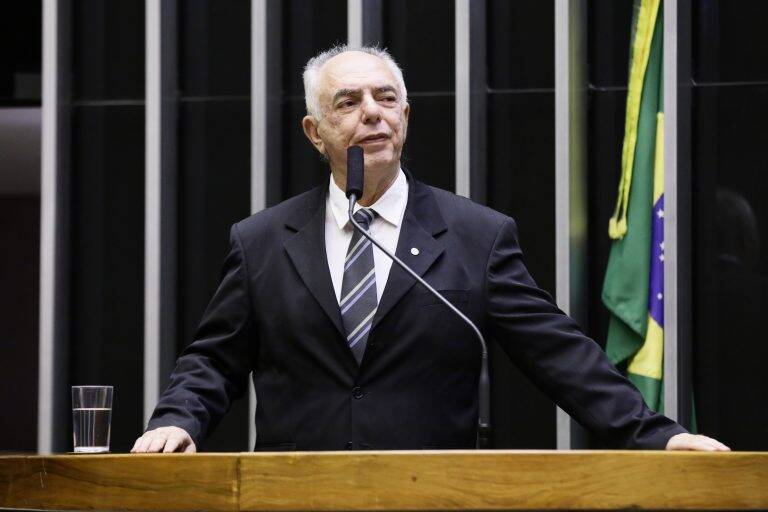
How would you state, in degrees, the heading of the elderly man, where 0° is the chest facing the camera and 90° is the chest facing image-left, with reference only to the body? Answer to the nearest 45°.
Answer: approximately 0°

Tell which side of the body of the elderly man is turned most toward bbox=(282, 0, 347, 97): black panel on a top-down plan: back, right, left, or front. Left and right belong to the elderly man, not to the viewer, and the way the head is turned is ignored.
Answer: back

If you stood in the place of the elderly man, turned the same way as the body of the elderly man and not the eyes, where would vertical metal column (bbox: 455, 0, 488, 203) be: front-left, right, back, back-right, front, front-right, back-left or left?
back

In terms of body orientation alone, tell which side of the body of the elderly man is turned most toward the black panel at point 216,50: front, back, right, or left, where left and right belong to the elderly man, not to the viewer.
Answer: back

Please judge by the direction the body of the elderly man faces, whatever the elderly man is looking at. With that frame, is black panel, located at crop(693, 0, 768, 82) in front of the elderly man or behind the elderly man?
behind

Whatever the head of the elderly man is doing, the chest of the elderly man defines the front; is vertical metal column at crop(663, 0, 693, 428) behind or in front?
behind

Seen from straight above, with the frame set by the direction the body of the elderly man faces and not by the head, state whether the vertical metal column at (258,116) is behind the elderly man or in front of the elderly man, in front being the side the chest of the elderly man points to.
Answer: behind

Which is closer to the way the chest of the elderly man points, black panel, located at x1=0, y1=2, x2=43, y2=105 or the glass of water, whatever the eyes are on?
the glass of water

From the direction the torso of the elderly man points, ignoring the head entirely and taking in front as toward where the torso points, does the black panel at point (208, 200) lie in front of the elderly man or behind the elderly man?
behind

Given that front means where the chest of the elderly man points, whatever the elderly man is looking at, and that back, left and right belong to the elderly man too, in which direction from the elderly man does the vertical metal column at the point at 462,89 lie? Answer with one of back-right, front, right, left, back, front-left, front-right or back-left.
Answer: back

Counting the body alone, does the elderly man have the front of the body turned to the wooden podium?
yes

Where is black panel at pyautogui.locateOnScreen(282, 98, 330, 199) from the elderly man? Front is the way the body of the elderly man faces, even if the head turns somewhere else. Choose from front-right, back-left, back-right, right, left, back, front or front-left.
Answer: back

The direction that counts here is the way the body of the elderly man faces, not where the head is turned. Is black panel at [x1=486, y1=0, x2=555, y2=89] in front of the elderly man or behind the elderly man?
behind

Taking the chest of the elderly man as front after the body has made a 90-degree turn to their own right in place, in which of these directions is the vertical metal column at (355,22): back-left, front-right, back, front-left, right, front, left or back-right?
right
